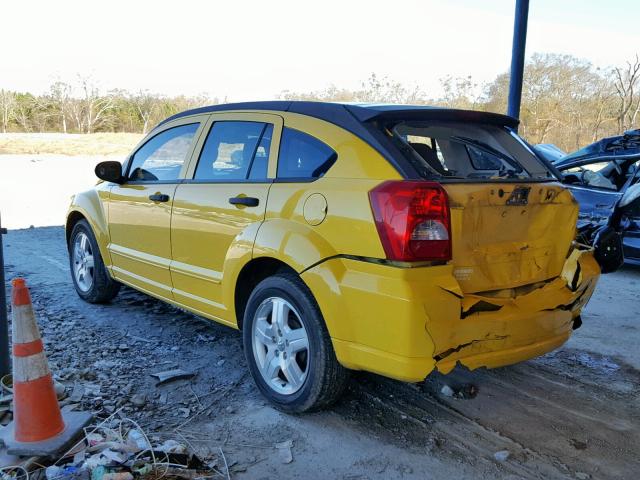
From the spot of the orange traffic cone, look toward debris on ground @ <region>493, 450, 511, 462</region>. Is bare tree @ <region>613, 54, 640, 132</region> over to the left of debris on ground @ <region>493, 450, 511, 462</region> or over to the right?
left

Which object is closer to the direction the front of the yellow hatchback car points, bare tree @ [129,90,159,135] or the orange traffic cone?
the bare tree

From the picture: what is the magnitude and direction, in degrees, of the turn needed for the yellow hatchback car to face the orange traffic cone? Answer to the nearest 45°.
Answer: approximately 45° to its left

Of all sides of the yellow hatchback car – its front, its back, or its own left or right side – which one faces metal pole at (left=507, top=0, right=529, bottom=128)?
right

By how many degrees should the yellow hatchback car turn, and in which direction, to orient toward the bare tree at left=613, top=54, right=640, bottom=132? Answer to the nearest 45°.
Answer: approximately 90° to its right

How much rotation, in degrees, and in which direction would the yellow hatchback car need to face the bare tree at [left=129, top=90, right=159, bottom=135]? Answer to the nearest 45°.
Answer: approximately 45° to its right

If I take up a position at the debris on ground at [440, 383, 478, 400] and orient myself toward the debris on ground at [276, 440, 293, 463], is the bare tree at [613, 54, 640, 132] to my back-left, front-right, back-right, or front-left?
back-right

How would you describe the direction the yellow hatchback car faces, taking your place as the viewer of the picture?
facing away from the viewer and to the left of the viewer
